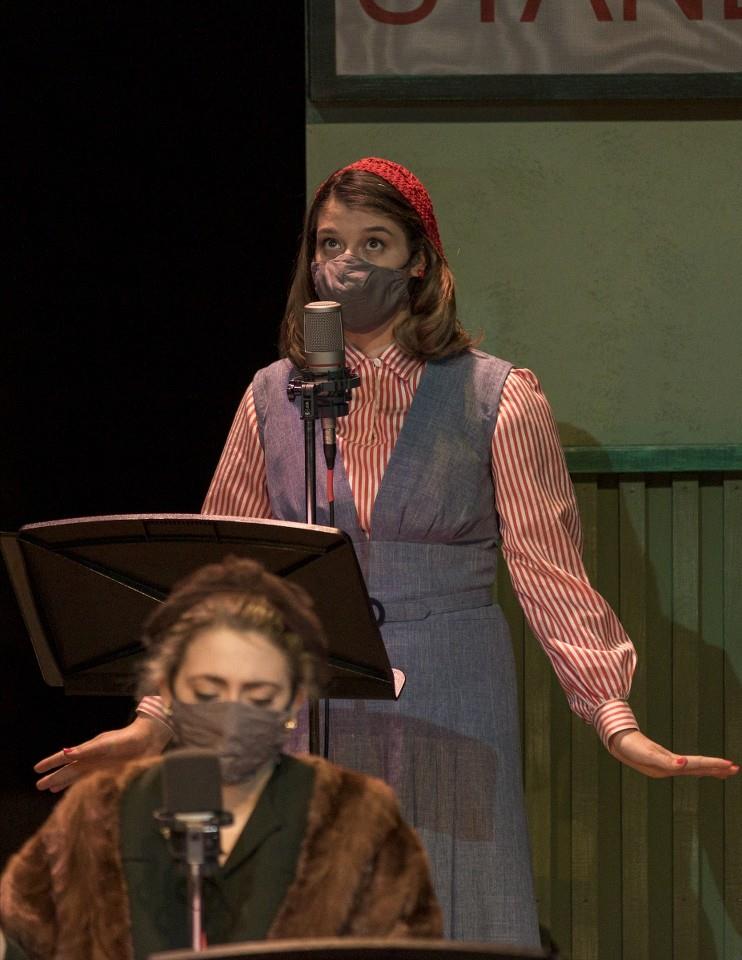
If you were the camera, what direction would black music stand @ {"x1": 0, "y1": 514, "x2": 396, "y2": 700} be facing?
facing away from the viewer

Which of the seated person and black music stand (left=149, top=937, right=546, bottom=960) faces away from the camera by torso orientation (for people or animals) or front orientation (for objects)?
the black music stand

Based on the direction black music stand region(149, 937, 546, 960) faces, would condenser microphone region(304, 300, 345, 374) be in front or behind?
in front

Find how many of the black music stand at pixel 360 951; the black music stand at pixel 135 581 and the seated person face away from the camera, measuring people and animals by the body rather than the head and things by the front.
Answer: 2

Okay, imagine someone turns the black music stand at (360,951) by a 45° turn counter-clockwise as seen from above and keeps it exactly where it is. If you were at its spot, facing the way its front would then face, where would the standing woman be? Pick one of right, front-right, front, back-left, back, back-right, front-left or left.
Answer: front-right

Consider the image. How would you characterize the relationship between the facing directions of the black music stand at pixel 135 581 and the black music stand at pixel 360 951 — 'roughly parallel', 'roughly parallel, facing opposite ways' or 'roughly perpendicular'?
roughly parallel

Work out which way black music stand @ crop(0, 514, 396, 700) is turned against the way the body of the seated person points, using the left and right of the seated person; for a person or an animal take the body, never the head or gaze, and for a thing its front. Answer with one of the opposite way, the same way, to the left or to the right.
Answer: the opposite way

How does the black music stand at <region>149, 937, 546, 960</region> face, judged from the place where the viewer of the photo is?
facing away from the viewer

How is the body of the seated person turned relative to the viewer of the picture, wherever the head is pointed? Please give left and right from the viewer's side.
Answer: facing the viewer

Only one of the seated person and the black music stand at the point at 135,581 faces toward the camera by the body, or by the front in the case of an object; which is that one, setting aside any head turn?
the seated person

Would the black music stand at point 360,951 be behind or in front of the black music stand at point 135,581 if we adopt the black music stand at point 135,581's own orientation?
behind

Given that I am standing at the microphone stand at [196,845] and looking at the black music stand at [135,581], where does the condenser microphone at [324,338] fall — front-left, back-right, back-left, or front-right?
front-right

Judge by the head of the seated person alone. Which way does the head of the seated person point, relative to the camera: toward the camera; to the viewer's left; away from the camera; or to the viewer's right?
toward the camera

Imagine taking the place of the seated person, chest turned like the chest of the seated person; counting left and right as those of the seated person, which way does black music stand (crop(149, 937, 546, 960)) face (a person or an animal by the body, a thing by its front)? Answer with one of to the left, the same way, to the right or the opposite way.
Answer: the opposite way
